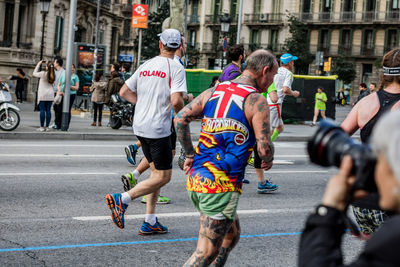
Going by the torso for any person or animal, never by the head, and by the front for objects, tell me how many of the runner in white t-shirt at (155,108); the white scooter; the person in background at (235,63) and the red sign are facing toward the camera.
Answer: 1

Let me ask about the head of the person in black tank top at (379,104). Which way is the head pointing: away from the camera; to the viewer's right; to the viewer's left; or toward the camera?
away from the camera

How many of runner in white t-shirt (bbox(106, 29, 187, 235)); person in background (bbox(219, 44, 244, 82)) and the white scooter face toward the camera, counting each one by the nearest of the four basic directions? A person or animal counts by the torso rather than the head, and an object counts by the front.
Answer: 0

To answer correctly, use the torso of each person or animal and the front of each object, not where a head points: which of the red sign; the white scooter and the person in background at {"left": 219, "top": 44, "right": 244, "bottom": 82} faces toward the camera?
the red sign

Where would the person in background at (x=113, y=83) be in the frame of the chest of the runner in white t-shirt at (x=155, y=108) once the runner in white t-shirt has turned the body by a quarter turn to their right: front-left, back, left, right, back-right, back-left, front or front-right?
back-left

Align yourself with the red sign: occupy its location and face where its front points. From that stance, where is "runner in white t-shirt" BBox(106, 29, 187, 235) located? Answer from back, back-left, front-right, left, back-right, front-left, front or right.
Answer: front

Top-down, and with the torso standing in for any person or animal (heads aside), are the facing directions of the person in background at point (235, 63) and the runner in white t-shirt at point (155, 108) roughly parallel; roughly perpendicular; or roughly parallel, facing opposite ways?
roughly parallel

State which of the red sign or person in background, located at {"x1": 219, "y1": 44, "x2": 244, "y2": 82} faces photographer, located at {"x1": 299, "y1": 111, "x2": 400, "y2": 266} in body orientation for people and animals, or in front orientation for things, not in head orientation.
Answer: the red sign

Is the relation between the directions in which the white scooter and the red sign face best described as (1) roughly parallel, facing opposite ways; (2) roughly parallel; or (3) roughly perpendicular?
roughly perpendicular

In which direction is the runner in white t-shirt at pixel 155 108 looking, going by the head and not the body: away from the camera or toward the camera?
away from the camera

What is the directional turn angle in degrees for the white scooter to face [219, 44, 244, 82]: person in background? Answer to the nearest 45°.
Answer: approximately 90° to its right

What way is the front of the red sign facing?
toward the camera

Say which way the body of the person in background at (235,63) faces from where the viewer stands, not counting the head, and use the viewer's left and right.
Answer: facing away from the viewer and to the right of the viewer

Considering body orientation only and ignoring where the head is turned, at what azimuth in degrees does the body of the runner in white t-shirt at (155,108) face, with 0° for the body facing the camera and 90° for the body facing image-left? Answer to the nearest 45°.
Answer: approximately 225°
